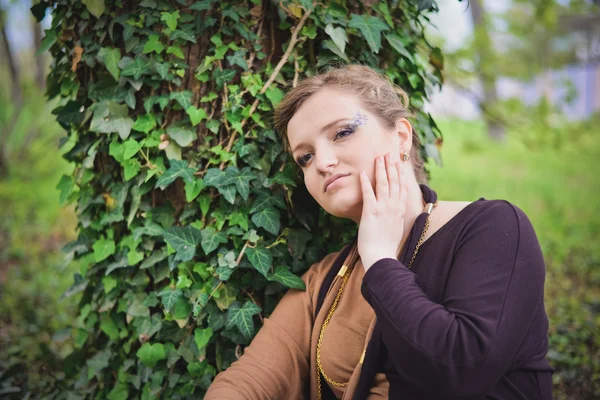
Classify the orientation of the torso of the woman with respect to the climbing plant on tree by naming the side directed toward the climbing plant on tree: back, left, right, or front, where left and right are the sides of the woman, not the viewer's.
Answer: right

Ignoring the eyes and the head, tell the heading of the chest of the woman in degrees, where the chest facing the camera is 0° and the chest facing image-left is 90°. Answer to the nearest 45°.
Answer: approximately 45°

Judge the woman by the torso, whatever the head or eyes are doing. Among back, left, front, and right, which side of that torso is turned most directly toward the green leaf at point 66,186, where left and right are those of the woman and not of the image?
right

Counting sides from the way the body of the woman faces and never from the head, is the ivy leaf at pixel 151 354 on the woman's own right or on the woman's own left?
on the woman's own right

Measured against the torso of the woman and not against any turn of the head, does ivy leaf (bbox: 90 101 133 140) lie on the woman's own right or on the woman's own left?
on the woman's own right
